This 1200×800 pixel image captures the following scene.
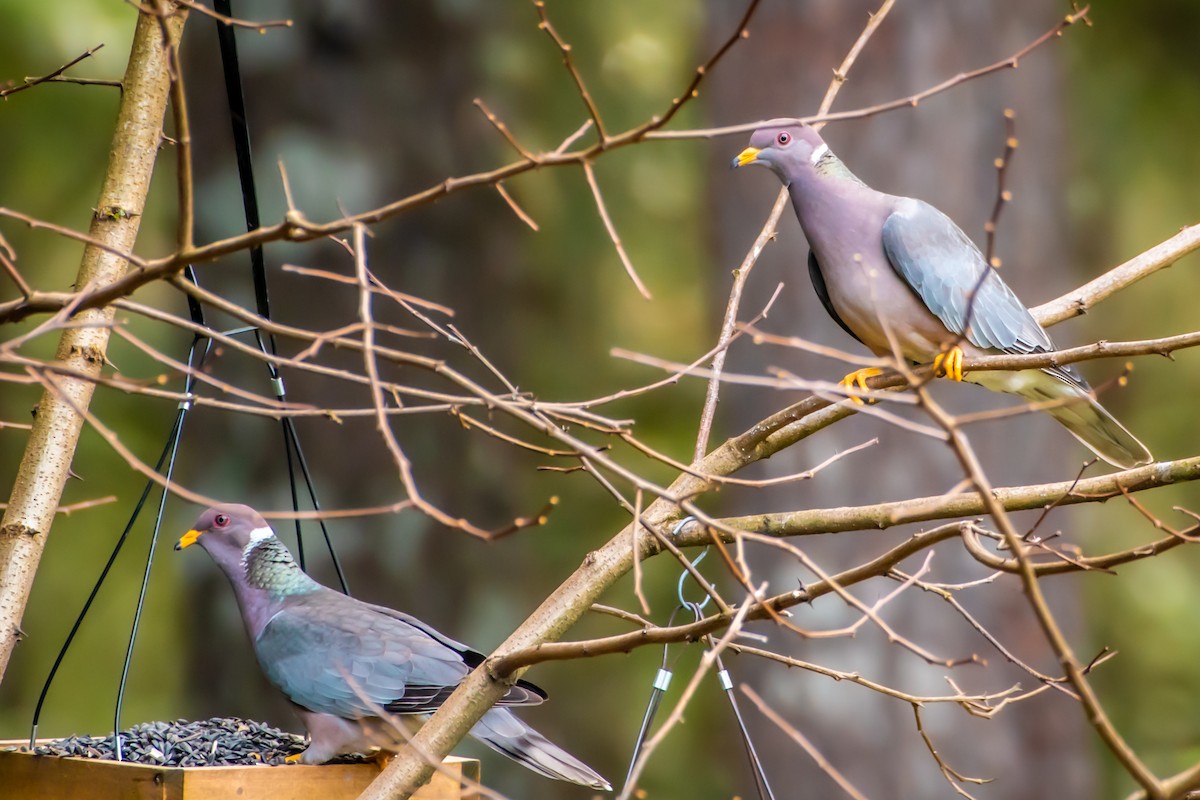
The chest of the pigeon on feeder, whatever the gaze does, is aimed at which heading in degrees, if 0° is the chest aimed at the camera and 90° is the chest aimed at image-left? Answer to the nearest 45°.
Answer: approximately 90°
